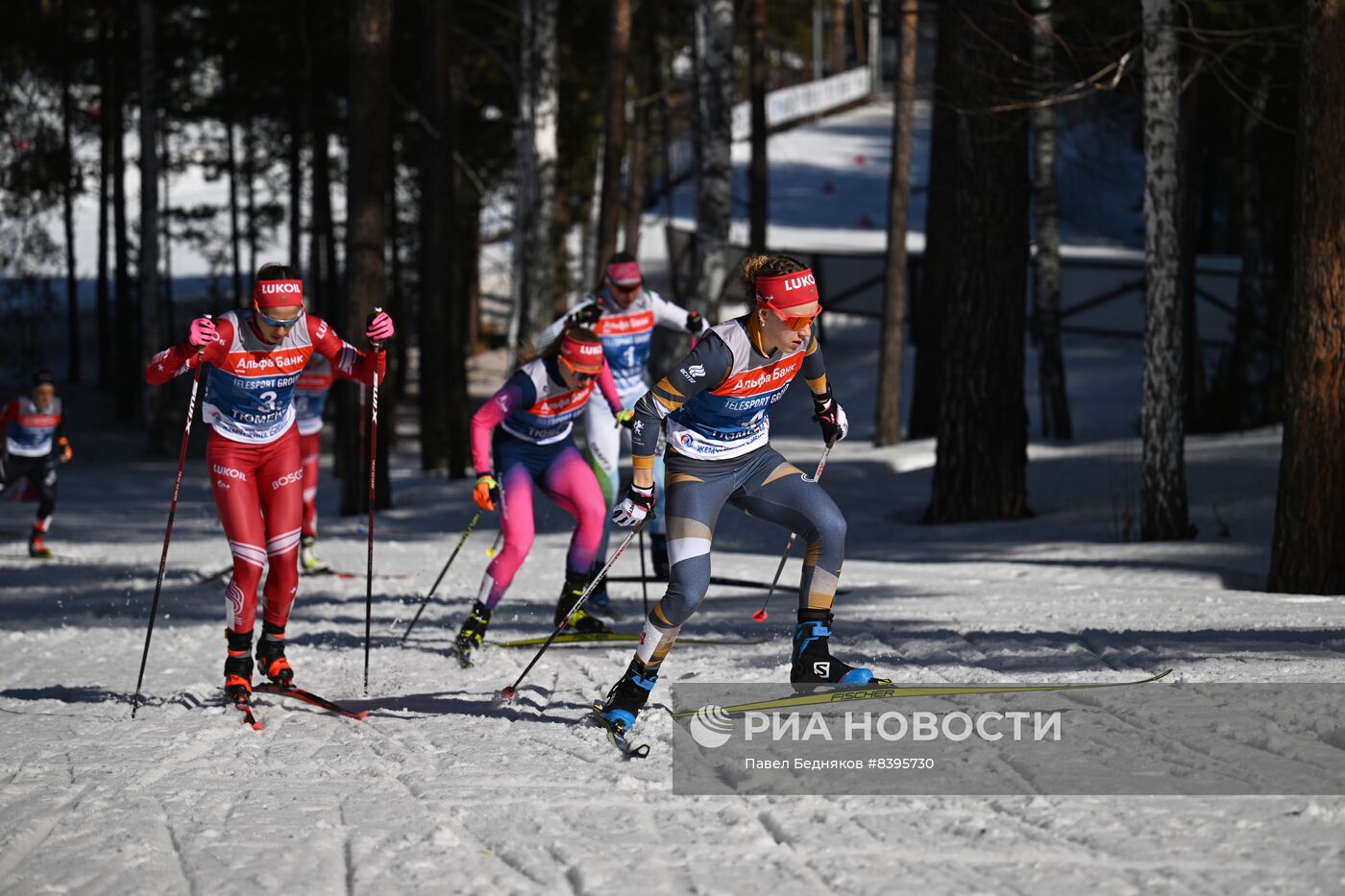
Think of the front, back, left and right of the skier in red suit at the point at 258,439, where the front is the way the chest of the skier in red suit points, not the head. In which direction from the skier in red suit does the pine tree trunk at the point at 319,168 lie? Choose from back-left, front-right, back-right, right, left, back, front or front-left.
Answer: back

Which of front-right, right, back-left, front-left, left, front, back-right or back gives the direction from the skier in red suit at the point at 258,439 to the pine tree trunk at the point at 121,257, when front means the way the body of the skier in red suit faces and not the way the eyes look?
back

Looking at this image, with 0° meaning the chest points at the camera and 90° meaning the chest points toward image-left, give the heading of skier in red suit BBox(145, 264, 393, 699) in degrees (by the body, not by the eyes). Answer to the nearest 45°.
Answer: approximately 0°

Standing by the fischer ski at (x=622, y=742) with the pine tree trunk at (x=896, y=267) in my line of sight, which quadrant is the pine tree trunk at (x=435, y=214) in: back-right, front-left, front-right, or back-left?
front-left

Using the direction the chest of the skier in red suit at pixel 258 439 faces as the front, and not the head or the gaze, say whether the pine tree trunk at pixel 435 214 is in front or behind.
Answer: behind

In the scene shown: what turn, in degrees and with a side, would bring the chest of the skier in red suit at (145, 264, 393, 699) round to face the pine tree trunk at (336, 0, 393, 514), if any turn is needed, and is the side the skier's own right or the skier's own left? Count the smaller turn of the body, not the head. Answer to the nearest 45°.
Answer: approximately 180°

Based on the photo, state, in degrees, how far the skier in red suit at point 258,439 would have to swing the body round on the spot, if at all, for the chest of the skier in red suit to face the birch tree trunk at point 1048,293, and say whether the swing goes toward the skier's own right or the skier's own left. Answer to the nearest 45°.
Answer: approximately 135° to the skier's own left

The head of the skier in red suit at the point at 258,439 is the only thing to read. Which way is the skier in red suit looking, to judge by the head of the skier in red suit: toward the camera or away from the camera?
toward the camera

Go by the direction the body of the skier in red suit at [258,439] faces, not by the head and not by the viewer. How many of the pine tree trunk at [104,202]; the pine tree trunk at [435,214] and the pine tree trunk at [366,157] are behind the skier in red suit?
3

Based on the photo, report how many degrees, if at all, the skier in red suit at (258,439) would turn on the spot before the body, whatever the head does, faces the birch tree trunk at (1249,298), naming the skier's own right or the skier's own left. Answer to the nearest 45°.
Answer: approximately 135° to the skier's own left

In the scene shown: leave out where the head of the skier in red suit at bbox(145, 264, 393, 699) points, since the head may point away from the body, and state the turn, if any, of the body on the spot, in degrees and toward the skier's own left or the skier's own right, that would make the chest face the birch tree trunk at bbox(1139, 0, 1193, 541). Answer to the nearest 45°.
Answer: approximately 135° to the skier's own left

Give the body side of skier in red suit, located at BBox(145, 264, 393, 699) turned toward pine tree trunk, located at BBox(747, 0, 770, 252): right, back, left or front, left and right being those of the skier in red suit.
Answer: back

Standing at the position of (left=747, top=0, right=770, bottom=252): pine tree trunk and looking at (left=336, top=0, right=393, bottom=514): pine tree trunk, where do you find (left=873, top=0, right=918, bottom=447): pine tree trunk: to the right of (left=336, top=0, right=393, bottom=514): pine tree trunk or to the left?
left
